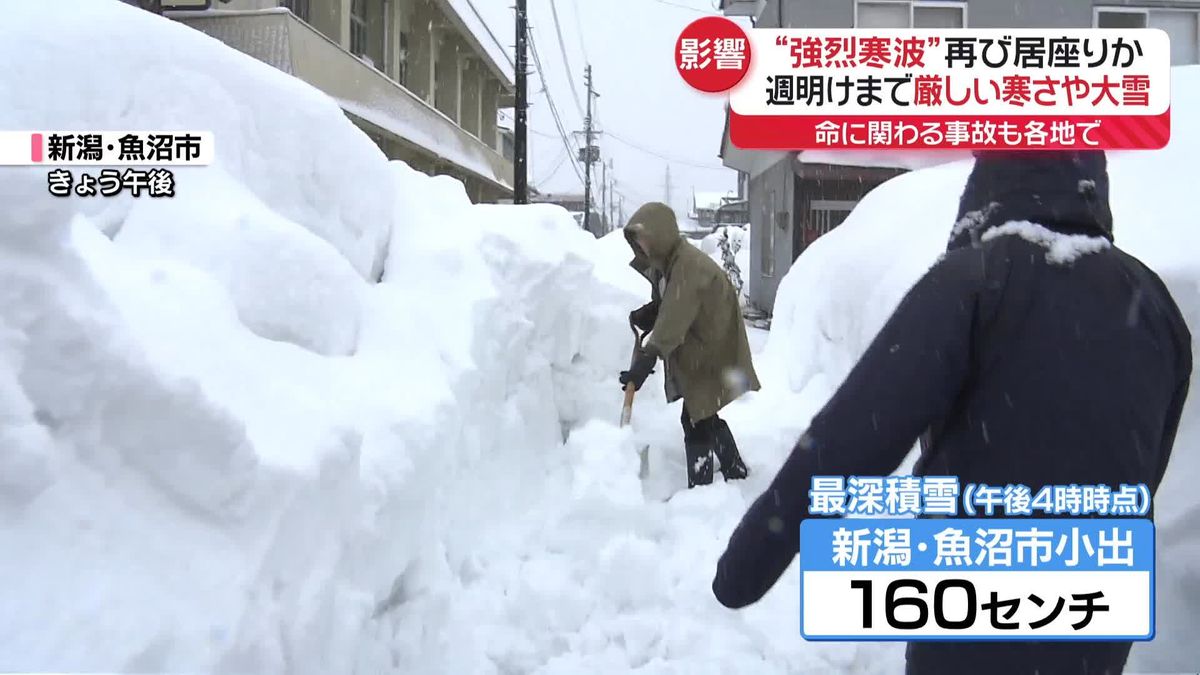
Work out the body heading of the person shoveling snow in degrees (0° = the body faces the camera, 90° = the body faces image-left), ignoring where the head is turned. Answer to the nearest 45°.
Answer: approximately 90°

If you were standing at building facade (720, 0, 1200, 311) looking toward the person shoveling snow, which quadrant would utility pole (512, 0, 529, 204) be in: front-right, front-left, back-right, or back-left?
back-right

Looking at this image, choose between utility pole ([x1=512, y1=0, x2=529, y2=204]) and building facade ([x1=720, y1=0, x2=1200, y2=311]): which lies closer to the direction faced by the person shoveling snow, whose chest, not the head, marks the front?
the utility pole

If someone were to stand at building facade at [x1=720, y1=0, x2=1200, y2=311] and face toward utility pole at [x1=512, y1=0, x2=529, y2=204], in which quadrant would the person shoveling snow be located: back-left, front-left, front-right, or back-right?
back-left

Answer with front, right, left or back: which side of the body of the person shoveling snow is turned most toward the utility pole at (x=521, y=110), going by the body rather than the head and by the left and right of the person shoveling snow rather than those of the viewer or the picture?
right
